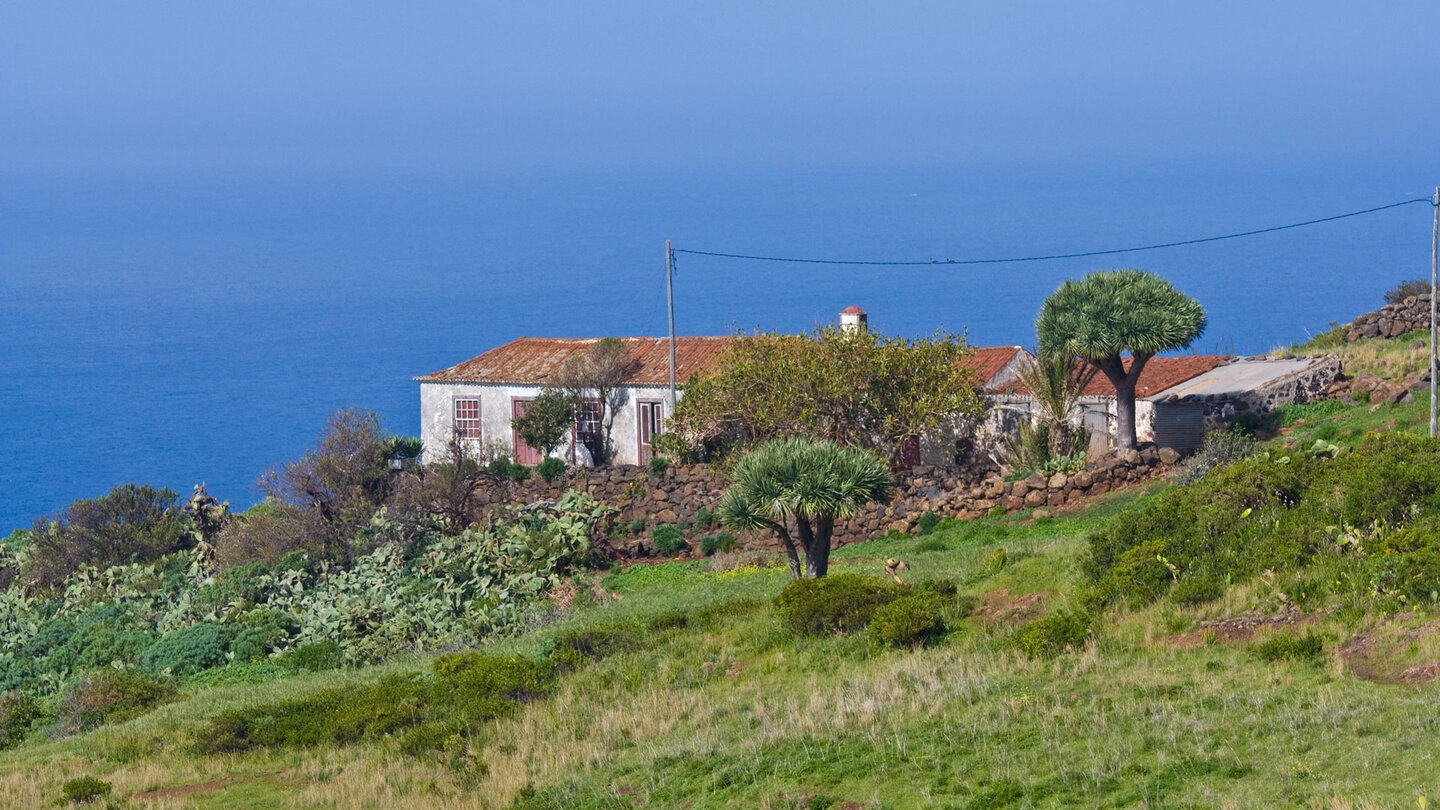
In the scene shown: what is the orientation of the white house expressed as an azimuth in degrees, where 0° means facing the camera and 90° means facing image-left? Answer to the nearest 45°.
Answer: approximately 0°

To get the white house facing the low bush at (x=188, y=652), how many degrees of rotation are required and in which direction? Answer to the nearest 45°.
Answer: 0° — it already faces it

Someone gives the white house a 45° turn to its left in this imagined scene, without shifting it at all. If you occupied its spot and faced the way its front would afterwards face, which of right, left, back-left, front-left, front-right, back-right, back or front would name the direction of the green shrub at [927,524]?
front

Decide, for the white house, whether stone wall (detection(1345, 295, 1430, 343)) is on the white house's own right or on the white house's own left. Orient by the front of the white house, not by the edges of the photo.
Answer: on the white house's own left

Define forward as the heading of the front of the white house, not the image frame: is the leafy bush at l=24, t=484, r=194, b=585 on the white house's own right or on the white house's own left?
on the white house's own right

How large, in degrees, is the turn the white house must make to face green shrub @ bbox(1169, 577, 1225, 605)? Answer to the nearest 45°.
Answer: approximately 45° to its left

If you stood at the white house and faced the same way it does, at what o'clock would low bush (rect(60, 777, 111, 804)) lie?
The low bush is roughly at 12 o'clock from the white house.

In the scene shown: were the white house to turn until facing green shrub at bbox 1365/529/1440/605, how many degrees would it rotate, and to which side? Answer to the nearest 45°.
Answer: approximately 45° to its left

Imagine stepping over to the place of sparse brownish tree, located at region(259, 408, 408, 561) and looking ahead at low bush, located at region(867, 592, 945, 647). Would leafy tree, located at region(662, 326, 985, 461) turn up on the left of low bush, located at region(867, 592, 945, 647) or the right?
left

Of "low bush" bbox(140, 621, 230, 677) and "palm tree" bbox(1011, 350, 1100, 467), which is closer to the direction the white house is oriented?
the low bush

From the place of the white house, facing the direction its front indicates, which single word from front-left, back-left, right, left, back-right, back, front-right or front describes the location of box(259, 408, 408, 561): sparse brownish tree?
front-right

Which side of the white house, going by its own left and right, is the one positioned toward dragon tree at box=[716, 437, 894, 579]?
front

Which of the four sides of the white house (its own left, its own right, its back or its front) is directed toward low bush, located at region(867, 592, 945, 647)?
front

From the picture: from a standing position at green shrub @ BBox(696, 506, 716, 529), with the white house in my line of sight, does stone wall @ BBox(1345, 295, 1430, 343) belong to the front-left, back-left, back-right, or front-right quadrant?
front-right

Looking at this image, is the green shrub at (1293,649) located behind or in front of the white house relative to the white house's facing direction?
in front
